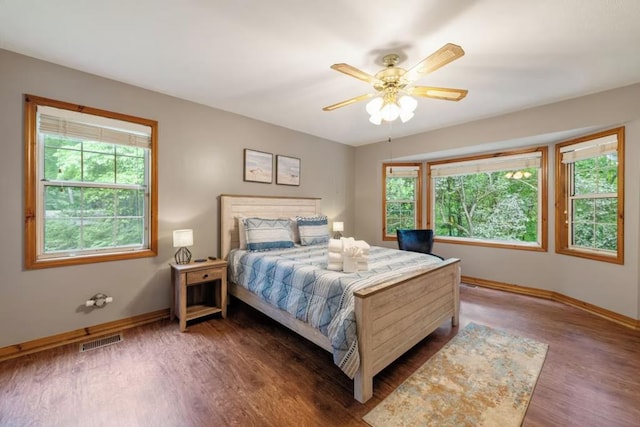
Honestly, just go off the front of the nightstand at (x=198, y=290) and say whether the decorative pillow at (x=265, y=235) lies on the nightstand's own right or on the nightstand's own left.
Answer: on the nightstand's own left

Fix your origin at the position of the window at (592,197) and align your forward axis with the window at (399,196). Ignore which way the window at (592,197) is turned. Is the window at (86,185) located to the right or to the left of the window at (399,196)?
left

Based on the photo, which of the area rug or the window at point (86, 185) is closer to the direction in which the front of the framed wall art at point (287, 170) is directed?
the area rug

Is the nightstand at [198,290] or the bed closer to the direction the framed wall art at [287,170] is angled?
the bed

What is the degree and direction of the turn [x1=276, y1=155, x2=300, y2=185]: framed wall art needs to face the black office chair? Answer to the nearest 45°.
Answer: approximately 45° to its left

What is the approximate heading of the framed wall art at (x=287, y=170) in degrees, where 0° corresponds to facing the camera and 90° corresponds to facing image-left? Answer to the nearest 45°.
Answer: approximately 315°

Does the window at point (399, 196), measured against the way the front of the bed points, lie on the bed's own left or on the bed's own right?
on the bed's own left

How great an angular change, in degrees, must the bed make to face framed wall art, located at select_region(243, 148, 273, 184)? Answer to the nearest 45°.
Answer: approximately 180°
